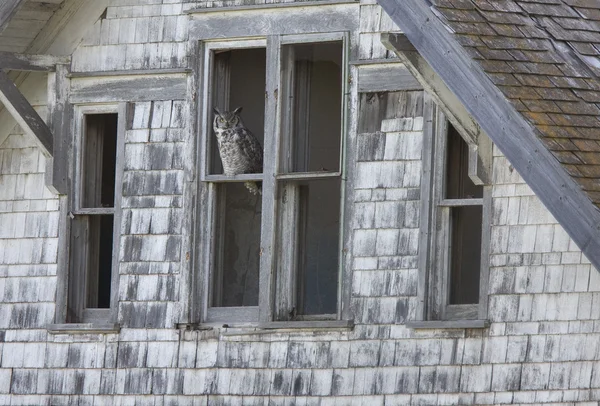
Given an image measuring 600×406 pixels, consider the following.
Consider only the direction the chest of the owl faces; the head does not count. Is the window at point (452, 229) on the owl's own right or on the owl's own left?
on the owl's own left

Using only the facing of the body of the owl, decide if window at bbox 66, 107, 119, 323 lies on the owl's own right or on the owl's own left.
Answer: on the owl's own right

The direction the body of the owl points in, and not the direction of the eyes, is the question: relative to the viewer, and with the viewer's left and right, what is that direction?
facing the viewer and to the left of the viewer
